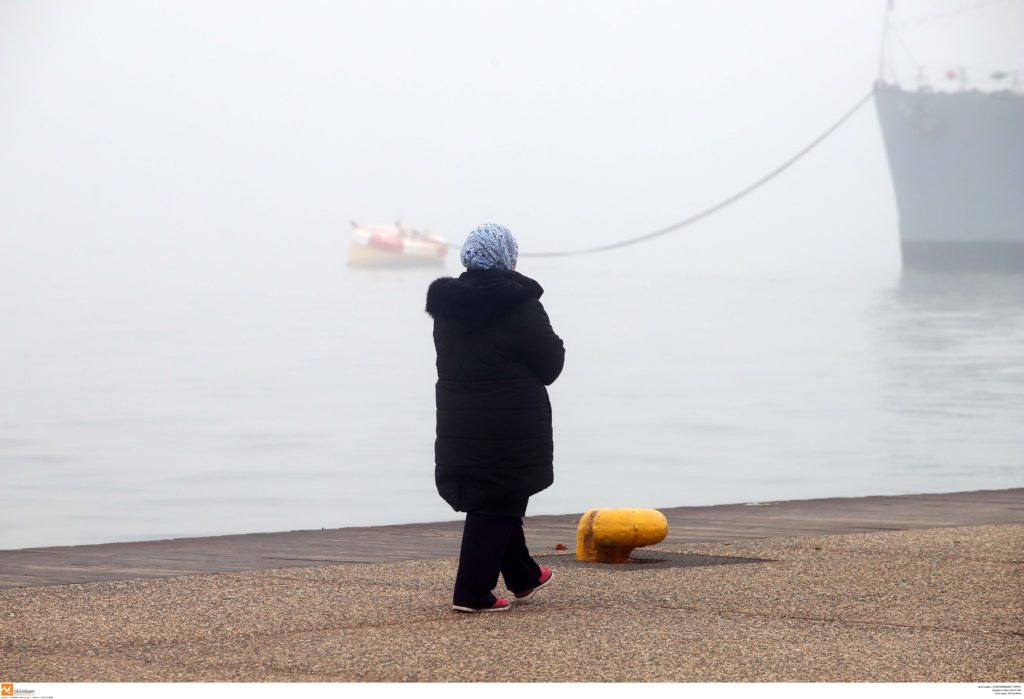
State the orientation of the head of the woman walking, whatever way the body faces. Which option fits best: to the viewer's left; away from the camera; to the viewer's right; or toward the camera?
away from the camera

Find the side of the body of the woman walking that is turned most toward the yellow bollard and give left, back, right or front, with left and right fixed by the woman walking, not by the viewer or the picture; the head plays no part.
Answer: front

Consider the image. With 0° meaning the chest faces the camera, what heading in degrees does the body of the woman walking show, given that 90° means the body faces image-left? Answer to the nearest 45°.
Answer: approximately 225°
